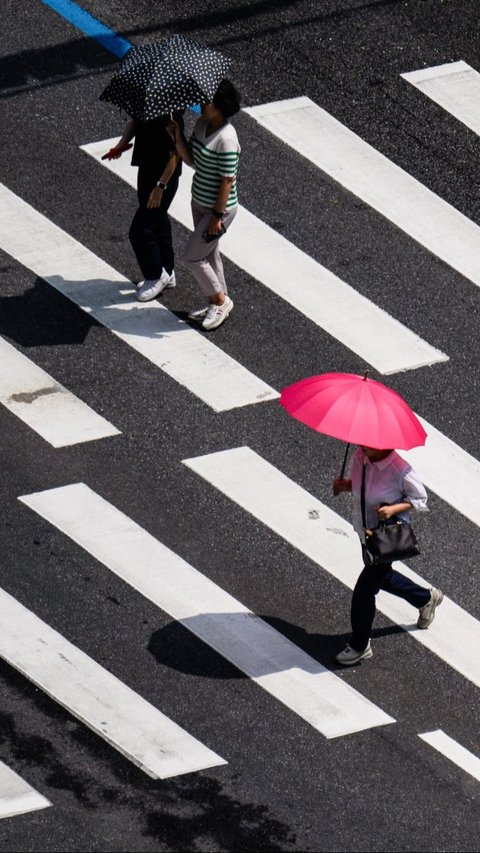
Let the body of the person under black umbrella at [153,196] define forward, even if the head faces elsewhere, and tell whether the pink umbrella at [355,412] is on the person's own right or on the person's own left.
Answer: on the person's own left

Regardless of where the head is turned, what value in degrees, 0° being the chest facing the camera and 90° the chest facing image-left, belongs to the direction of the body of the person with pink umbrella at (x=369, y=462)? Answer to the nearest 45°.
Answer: approximately 45°

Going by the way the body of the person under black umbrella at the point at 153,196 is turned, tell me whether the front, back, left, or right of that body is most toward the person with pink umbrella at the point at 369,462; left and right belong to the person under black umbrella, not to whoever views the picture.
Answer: left

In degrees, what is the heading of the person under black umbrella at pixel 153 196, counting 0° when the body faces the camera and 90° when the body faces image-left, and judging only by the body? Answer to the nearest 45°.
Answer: approximately 45°

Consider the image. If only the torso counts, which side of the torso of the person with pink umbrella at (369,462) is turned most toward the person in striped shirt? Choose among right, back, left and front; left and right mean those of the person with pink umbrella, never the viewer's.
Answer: right

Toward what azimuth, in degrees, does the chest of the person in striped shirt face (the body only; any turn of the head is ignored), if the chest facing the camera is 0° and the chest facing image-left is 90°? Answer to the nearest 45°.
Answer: approximately 45°
